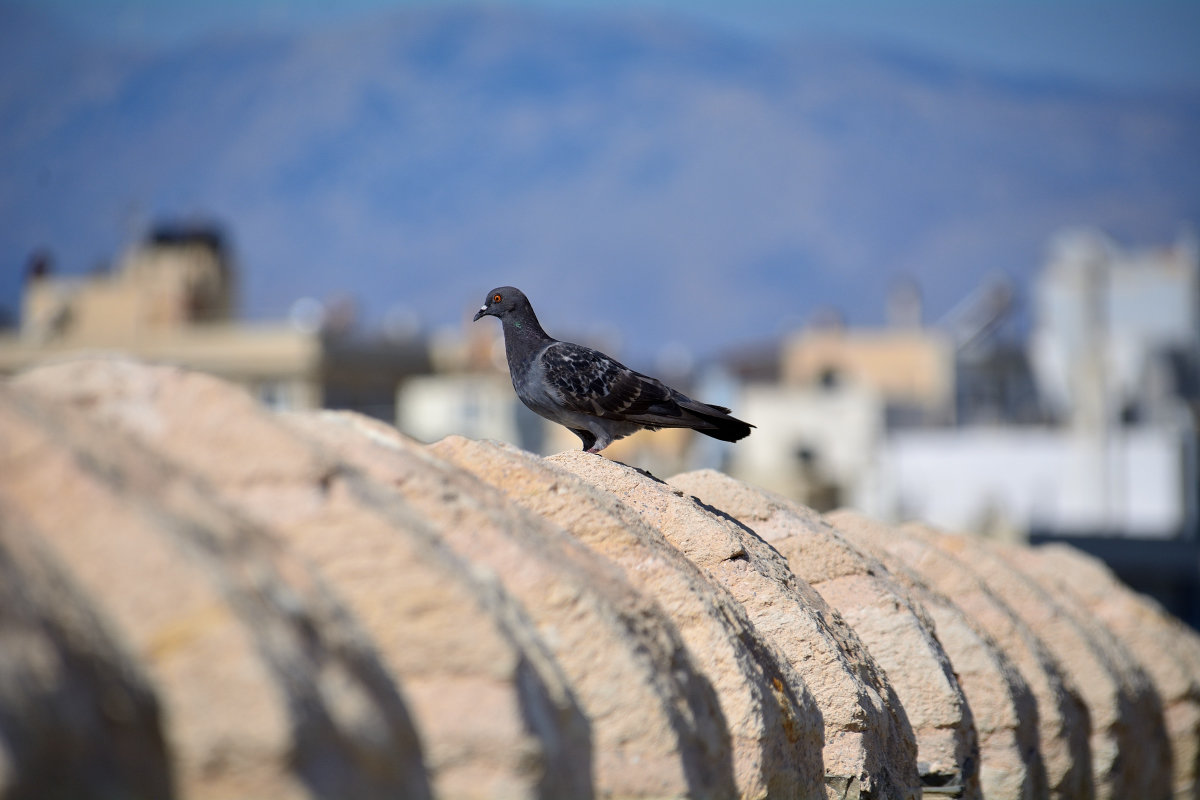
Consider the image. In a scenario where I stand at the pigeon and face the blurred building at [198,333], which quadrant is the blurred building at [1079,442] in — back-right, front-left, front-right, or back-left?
front-right

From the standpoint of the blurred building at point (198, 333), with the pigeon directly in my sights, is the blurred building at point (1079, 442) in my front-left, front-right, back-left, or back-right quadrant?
front-left

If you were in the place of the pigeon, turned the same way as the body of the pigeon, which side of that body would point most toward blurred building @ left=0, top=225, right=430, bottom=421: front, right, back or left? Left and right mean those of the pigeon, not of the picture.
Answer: right

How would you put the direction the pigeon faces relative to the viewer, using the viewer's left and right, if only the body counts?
facing to the left of the viewer

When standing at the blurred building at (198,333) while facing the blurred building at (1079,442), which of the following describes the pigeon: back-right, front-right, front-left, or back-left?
front-right

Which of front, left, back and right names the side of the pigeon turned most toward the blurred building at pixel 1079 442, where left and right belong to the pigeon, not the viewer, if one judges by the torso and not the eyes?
right
